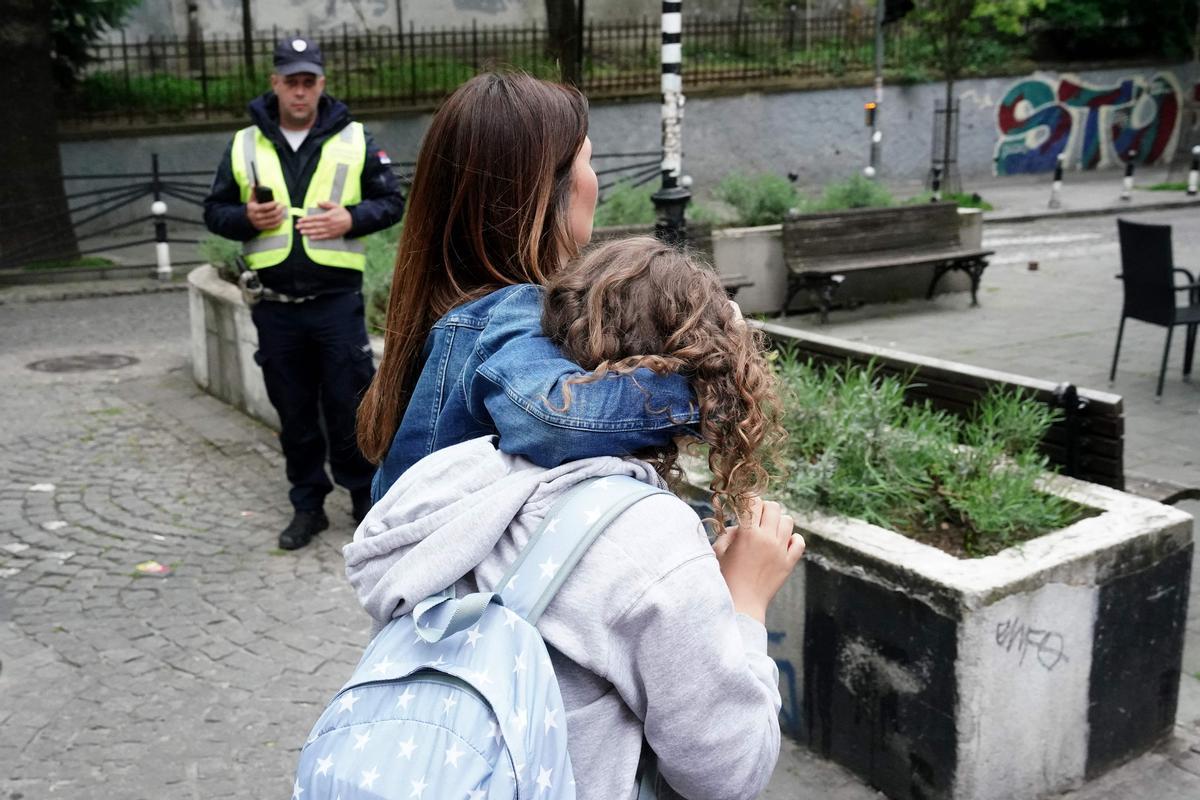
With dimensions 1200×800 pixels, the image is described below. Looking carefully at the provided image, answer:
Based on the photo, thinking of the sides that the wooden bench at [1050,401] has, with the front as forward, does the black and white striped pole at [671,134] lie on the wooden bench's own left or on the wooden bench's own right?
on the wooden bench's own left

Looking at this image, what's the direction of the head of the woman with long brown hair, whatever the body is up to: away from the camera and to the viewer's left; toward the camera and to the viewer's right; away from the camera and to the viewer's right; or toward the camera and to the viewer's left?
away from the camera and to the viewer's right

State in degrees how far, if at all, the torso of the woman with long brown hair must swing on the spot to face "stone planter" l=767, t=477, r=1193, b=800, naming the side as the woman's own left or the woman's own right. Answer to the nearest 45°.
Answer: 0° — they already face it

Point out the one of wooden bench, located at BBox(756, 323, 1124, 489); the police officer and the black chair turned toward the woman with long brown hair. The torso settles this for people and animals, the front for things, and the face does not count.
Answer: the police officer

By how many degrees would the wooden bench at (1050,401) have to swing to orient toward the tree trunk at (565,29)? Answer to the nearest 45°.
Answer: approximately 45° to its left

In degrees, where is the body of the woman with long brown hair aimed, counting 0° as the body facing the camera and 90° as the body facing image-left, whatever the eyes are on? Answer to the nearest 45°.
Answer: approximately 225°

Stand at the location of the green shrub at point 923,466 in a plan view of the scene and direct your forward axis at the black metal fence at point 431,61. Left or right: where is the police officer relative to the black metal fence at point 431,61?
left

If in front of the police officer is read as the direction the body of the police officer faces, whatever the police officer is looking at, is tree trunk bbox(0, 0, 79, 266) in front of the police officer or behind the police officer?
behind

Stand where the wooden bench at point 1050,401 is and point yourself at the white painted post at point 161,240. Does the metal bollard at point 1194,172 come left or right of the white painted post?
right
